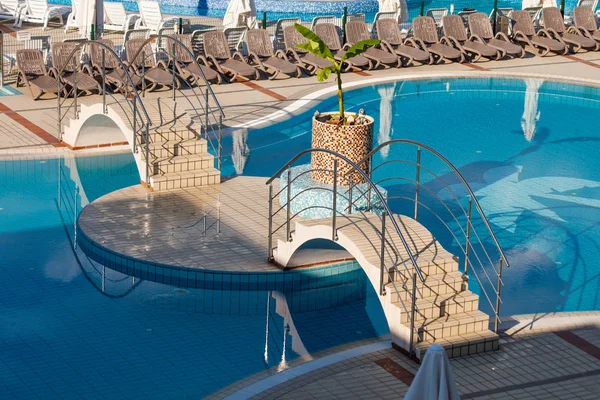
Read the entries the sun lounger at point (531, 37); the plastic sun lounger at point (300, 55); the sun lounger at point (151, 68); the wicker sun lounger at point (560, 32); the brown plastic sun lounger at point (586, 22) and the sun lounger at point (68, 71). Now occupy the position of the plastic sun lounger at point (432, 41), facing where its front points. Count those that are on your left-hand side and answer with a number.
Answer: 3

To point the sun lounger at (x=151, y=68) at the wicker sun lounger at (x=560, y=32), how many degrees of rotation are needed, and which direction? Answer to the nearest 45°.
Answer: approximately 90° to its left

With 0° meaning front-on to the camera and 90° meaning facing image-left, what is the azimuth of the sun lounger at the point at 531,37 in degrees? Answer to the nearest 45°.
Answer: approximately 315°

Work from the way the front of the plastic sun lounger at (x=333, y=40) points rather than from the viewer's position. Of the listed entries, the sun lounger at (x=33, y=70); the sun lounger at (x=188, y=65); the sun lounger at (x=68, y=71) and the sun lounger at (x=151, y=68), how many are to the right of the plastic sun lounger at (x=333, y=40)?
4

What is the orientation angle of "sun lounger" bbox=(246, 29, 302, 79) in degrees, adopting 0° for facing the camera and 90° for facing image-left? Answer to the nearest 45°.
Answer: approximately 315°

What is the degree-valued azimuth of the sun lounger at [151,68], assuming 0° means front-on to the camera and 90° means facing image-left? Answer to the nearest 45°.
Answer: approximately 315°

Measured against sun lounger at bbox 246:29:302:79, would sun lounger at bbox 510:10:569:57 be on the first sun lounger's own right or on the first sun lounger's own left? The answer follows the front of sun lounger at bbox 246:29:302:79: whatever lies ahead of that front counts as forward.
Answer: on the first sun lounger's own left

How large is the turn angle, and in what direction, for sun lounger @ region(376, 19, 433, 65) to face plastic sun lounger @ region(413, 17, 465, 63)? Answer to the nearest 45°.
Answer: approximately 90° to its left

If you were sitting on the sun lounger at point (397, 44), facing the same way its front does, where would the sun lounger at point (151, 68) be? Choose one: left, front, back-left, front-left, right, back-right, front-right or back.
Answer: right

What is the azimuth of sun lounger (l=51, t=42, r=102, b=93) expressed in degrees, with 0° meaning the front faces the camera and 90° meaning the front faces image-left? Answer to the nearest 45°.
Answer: approximately 315°

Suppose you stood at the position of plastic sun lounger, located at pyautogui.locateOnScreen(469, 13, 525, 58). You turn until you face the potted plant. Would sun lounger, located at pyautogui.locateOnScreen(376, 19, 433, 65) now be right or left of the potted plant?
right

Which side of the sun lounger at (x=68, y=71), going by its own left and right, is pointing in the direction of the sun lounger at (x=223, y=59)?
left

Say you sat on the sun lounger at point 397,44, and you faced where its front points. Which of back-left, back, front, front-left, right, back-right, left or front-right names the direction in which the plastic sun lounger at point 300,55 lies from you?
right

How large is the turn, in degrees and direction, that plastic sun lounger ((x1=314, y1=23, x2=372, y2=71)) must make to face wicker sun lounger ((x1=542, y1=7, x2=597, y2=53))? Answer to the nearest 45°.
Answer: approximately 90° to its left

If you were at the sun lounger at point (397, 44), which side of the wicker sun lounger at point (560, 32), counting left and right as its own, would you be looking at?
right

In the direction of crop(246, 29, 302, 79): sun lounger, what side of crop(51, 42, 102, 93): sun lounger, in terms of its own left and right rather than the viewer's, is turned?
left

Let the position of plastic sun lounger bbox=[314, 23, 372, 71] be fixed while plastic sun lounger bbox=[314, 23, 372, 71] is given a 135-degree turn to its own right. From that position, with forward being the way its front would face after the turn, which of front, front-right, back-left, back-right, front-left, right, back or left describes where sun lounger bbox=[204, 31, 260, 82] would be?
front-left

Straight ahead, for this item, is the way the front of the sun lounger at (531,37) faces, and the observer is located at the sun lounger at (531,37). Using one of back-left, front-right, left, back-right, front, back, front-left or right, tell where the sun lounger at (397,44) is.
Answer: right

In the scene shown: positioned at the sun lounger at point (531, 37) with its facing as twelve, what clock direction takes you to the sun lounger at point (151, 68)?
the sun lounger at point (151, 68) is roughly at 3 o'clock from the sun lounger at point (531, 37).
